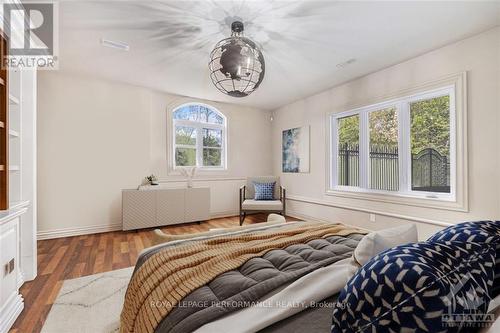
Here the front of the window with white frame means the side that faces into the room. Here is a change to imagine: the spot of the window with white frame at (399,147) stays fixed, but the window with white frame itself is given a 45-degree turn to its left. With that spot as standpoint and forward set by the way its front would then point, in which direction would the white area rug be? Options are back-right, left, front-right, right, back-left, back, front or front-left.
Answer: front-right

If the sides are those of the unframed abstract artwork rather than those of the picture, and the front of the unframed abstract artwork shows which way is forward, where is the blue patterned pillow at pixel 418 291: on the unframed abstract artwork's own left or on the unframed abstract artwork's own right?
on the unframed abstract artwork's own left

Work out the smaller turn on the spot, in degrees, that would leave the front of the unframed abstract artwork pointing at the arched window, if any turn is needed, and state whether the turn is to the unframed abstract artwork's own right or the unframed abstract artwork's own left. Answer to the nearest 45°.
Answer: approximately 45° to the unframed abstract artwork's own right

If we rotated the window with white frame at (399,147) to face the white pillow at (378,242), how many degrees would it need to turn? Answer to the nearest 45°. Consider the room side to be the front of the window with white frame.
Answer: approximately 45° to its left

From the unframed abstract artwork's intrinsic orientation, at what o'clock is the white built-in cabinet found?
The white built-in cabinet is roughly at 12 o'clock from the unframed abstract artwork.

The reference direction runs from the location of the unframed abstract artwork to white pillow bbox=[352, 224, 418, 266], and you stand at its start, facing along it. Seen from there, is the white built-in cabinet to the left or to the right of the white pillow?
right

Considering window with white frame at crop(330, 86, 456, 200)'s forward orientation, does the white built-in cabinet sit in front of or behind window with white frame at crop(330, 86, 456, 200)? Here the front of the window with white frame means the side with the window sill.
in front

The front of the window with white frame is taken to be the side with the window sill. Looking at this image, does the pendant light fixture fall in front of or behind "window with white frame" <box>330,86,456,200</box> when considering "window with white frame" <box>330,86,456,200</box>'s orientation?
in front

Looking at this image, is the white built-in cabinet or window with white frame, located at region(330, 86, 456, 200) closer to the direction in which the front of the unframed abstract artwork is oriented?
the white built-in cabinet

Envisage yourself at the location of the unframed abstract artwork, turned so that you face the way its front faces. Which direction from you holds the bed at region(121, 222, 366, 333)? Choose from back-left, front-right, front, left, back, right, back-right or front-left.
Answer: front-left

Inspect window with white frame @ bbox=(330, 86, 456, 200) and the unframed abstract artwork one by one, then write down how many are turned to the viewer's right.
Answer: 0

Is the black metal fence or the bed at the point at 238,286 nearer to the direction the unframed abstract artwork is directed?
the bed

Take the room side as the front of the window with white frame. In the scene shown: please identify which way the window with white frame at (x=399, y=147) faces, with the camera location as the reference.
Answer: facing the viewer and to the left of the viewer

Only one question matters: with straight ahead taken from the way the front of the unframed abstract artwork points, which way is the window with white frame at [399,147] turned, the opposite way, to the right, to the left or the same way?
the same way

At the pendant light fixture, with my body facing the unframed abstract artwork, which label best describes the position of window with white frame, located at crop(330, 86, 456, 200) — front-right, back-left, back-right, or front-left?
front-right

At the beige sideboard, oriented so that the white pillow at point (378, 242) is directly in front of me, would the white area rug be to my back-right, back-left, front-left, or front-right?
front-right

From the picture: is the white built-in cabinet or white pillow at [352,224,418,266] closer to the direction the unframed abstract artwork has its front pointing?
the white built-in cabinet

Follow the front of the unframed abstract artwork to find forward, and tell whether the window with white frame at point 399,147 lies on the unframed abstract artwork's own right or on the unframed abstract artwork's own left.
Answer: on the unframed abstract artwork's own left

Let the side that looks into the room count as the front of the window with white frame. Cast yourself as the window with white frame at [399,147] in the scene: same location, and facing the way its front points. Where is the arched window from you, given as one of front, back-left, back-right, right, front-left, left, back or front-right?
front-right
